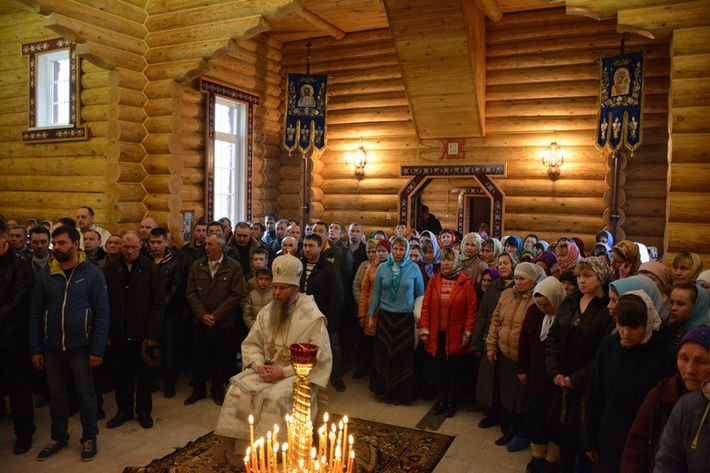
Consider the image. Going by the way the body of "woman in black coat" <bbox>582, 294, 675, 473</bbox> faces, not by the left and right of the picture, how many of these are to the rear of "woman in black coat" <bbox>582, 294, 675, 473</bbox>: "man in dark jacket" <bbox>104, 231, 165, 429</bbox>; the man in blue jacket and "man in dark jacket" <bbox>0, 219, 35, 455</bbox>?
0

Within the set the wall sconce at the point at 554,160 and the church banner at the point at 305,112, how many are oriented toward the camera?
2

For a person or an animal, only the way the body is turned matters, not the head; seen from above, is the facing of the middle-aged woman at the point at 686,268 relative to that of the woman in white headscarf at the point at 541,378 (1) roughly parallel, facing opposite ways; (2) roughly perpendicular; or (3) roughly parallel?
roughly parallel

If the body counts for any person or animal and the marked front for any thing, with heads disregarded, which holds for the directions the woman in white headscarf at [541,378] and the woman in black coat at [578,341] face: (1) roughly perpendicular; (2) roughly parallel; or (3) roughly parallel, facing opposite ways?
roughly parallel

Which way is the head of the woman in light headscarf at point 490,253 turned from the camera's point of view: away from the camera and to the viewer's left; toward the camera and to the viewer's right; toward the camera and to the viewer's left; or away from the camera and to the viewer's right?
toward the camera and to the viewer's left

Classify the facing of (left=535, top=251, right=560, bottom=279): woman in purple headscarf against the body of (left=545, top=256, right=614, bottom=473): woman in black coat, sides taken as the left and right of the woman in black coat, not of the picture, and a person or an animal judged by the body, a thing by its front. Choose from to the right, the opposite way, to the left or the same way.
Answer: the same way

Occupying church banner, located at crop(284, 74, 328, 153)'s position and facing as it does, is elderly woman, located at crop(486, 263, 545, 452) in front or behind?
in front

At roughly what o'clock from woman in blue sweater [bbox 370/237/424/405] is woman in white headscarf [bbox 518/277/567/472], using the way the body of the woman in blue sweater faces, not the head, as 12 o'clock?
The woman in white headscarf is roughly at 11 o'clock from the woman in blue sweater.

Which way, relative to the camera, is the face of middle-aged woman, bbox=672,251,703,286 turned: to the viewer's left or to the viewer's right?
to the viewer's left

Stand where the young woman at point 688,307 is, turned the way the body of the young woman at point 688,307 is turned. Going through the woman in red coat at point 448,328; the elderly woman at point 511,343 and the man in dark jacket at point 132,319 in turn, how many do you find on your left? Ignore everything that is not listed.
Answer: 0

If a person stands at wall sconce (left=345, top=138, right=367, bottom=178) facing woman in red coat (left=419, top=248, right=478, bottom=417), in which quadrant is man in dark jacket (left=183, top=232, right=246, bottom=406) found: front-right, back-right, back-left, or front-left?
front-right

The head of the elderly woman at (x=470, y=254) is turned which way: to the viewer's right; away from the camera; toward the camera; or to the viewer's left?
toward the camera

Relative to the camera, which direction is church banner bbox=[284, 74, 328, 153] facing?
toward the camera

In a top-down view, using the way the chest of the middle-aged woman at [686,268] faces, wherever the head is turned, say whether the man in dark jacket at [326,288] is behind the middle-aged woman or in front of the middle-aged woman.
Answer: in front

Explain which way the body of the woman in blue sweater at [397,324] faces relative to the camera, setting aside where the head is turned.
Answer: toward the camera

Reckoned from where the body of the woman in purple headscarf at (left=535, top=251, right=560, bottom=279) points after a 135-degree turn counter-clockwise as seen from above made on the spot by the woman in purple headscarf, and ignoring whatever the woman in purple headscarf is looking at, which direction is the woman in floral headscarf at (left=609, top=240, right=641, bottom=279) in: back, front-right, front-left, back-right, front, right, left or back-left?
front-right

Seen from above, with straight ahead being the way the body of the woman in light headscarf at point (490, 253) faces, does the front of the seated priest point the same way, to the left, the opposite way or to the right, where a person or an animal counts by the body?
the same way
